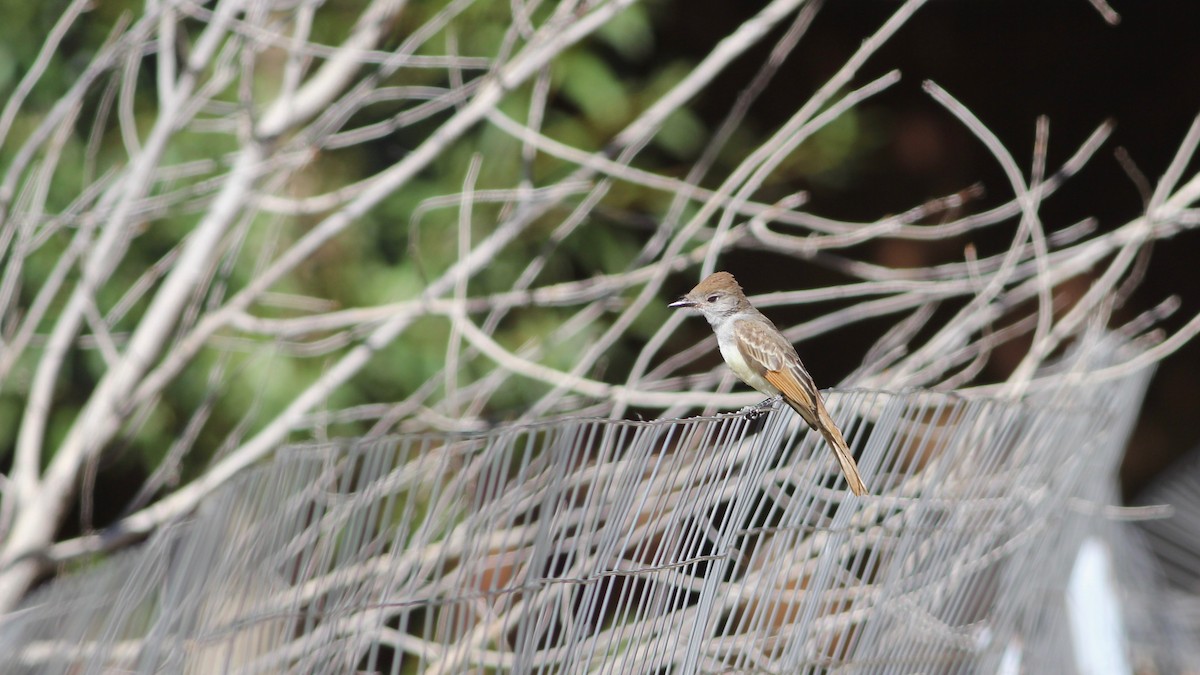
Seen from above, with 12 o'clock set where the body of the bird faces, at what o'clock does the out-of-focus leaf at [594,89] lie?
The out-of-focus leaf is roughly at 2 o'clock from the bird.

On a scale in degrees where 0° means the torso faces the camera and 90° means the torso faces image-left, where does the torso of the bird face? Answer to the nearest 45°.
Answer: approximately 90°

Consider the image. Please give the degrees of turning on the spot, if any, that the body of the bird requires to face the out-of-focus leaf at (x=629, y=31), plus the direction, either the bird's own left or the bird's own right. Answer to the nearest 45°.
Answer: approximately 45° to the bird's own right
